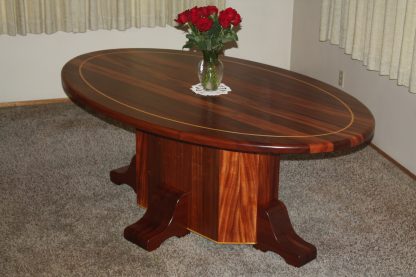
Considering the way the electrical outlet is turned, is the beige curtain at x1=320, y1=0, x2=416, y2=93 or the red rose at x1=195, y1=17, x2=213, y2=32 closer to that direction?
the red rose

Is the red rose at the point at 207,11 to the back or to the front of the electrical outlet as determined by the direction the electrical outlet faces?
to the front

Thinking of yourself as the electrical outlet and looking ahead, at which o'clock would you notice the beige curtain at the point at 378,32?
The beige curtain is roughly at 10 o'clock from the electrical outlet.

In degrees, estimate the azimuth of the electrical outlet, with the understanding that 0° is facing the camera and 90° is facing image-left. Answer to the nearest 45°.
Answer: approximately 45°

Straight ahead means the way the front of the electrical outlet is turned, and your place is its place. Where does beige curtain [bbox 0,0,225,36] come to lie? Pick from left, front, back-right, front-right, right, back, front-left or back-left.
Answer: front-right

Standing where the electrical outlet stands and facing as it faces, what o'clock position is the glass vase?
The glass vase is roughly at 11 o'clock from the electrical outlet.

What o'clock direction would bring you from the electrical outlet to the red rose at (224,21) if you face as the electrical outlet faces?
The red rose is roughly at 11 o'clock from the electrical outlet.

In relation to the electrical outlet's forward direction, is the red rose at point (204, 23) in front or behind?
in front

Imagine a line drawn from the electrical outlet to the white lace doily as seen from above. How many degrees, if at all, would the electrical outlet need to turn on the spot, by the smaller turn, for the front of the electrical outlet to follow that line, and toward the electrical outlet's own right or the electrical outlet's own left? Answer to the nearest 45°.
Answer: approximately 45° to the electrical outlet's own left
